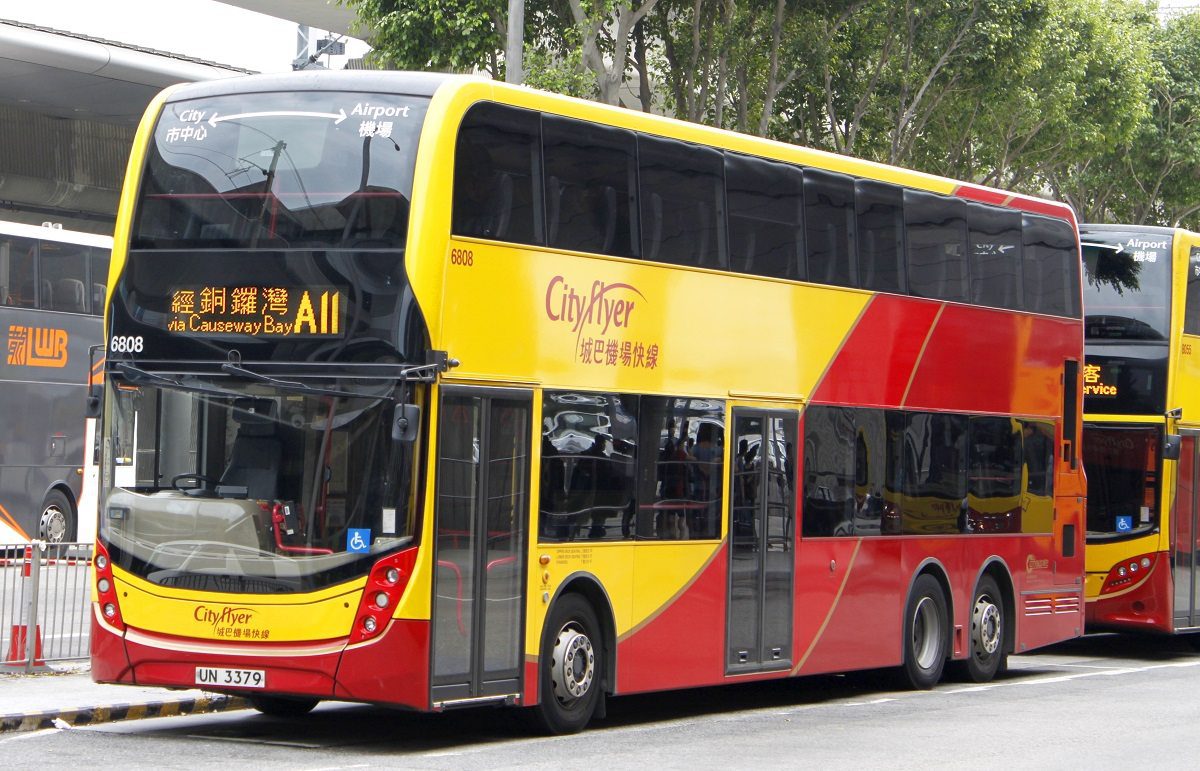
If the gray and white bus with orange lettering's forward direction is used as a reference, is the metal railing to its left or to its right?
on its right

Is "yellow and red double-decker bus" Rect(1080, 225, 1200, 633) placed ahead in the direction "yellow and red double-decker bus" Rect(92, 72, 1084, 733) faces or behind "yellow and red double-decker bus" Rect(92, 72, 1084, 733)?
behind

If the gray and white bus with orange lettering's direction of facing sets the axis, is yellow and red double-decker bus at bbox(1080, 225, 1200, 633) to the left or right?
on its right

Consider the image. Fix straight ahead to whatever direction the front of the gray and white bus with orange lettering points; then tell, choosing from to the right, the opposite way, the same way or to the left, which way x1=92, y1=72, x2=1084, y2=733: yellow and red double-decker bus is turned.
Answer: the opposite way

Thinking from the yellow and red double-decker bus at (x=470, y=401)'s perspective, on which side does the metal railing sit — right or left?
on its right

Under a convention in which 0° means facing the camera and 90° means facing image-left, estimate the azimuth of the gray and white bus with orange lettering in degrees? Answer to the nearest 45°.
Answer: approximately 225°
